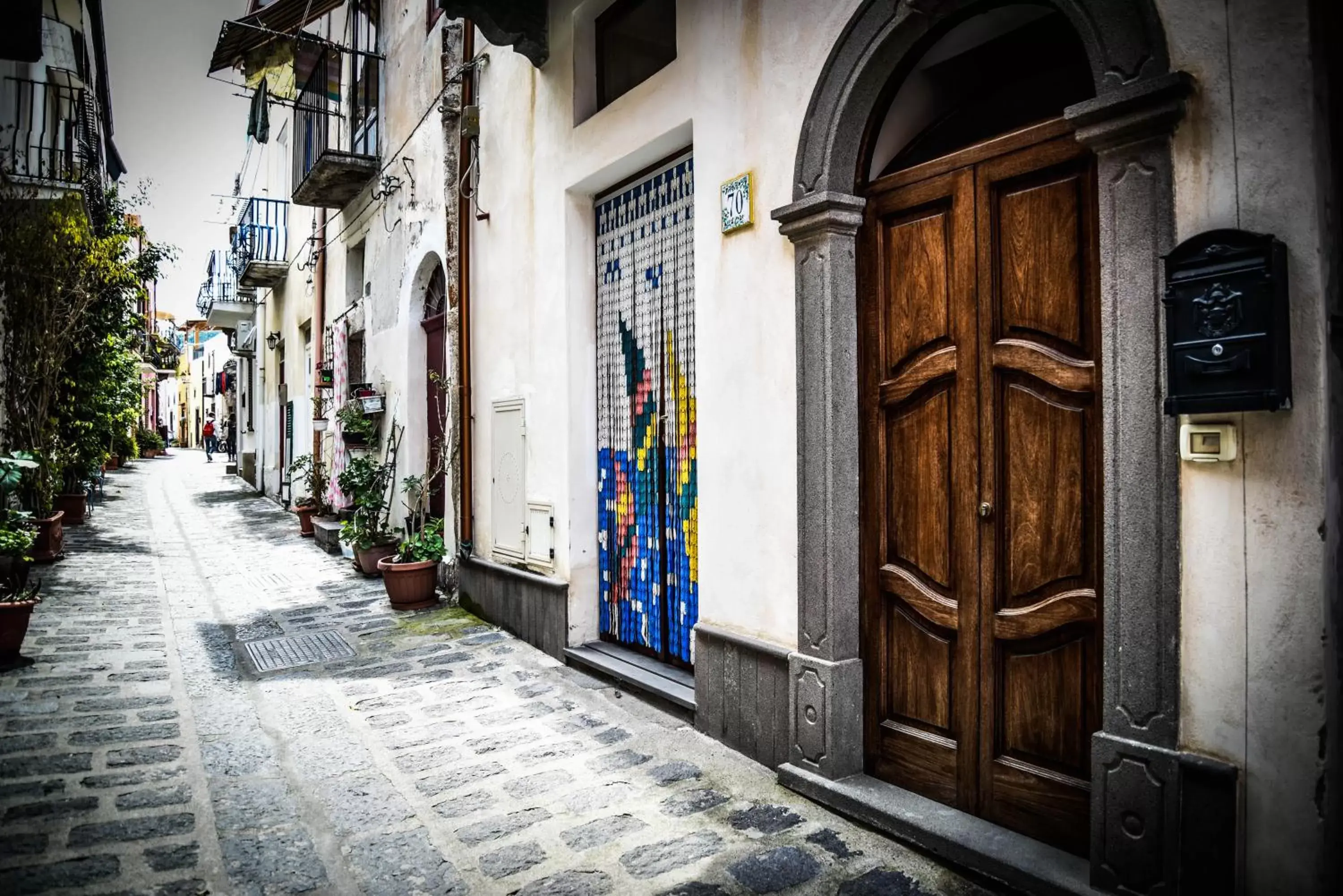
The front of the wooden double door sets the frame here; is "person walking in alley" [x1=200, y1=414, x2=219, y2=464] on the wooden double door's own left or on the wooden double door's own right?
on the wooden double door's own right

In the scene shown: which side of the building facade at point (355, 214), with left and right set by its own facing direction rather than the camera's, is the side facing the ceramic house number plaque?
left

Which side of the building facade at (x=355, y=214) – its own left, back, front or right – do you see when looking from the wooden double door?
left

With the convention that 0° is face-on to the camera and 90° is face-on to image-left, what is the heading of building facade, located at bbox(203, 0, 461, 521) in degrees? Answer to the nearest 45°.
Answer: approximately 90°

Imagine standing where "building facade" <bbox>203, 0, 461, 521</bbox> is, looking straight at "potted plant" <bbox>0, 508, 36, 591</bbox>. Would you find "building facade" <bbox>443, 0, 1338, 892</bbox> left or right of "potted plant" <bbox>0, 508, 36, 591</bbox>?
left

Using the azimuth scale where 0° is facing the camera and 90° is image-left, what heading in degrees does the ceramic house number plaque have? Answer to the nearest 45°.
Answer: approximately 45°

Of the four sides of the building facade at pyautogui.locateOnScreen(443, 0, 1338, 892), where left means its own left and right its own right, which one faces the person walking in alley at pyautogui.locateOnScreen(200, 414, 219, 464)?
right
